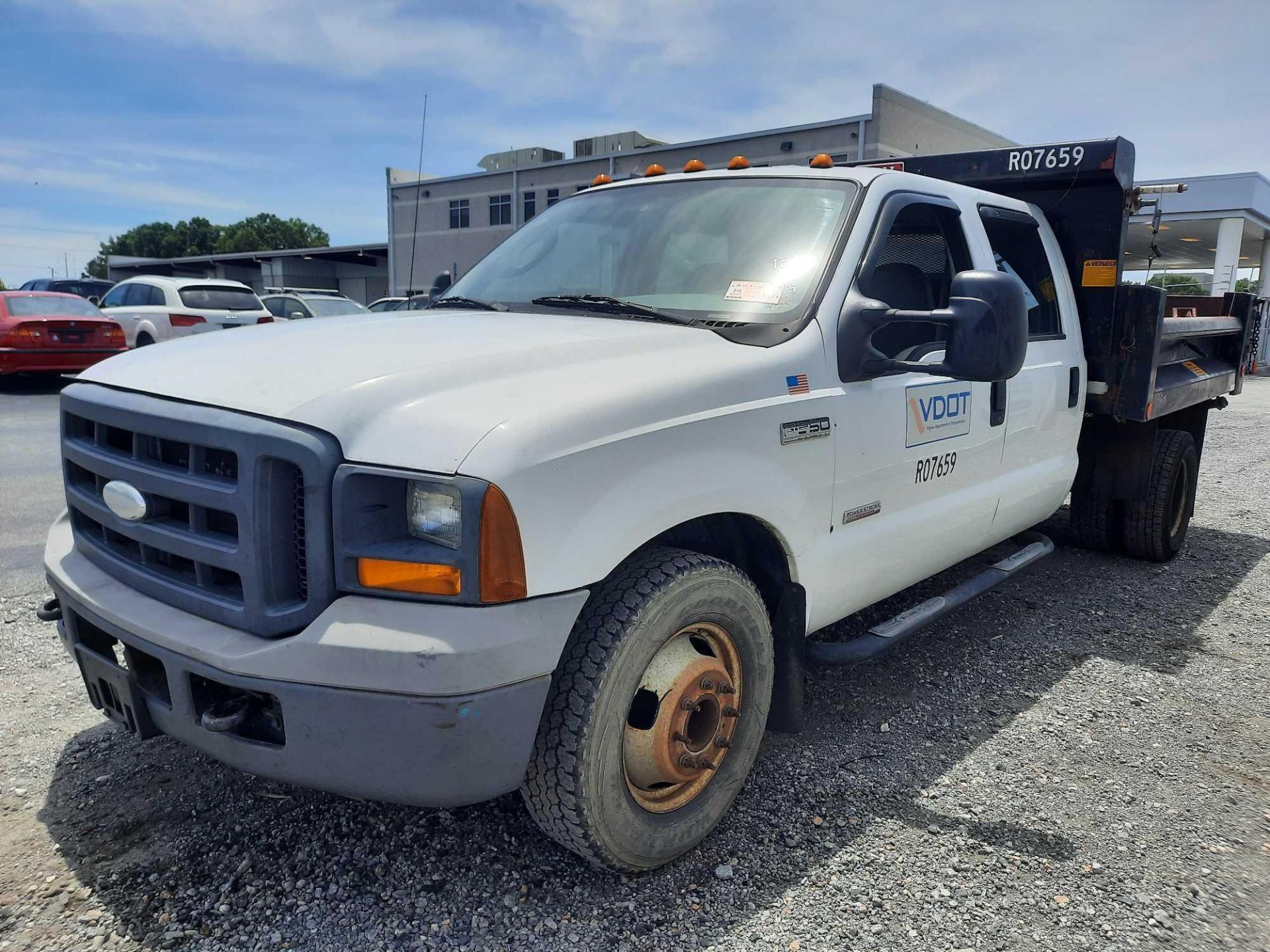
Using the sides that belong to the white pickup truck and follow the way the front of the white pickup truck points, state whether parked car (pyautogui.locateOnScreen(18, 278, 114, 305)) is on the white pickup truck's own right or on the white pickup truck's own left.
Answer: on the white pickup truck's own right

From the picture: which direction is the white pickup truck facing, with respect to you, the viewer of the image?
facing the viewer and to the left of the viewer

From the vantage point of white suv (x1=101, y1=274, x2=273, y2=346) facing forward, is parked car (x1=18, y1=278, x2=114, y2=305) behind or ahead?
ahead

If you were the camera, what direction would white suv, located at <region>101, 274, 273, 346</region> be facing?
facing away from the viewer and to the left of the viewer

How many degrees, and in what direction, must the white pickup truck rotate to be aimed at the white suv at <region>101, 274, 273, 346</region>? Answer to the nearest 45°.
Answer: approximately 90° to its right

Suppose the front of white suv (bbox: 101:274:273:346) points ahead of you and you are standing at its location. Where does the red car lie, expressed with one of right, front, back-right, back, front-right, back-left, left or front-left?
left

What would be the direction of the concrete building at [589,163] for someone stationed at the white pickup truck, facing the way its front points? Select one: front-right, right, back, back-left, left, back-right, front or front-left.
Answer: back-right

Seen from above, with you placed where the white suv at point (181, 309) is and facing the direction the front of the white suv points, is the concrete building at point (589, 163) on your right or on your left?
on your right

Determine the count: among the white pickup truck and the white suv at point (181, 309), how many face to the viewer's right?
0
